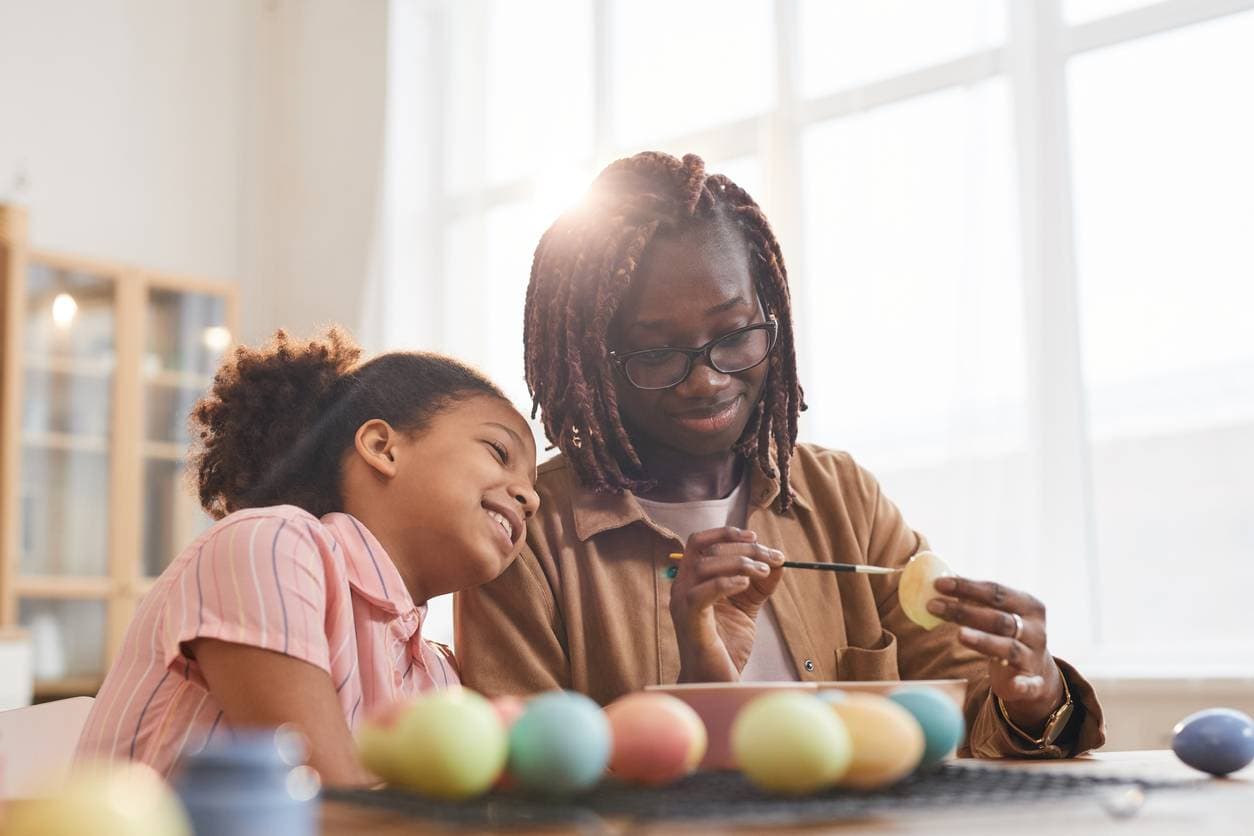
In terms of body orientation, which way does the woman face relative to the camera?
toward the camera

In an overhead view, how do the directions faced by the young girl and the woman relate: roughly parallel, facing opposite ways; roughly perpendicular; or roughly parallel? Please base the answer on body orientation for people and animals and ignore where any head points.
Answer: roughly perpendicular

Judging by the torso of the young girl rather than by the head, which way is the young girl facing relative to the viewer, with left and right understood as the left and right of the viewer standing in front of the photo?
facing the viewer and to the right of the viewer

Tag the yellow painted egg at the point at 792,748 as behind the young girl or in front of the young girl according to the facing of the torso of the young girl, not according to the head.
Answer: in front

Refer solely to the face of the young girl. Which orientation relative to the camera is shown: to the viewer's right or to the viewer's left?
to the viewer's right

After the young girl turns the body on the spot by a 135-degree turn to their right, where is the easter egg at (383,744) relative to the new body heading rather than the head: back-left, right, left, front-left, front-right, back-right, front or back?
left

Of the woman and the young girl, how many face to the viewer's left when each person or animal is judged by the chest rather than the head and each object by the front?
0

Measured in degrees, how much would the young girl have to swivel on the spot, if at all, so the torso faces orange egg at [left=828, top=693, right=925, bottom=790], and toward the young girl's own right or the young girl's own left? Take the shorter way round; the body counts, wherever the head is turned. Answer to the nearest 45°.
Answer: approximately 45° to the young girl's own right

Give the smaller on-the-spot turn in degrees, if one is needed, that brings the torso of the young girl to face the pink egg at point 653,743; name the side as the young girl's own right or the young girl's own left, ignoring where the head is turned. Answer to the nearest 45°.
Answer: approximately 45° to the young girl's own right

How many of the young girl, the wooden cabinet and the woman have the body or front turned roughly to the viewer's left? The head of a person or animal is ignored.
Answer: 0

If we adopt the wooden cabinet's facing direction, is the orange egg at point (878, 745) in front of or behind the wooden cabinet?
in front
